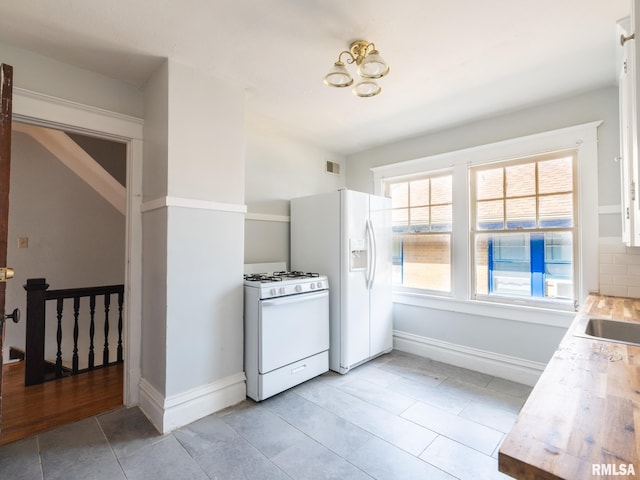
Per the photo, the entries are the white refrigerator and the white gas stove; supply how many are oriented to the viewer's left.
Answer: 0

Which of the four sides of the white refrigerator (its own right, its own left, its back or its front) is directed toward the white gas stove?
right

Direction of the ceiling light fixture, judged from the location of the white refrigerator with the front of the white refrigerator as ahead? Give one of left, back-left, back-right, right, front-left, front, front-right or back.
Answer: front-right

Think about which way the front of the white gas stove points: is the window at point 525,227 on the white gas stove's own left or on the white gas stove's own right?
on the white gas stove's own left

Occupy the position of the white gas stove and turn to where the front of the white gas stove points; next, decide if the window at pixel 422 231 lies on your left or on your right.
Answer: on your left

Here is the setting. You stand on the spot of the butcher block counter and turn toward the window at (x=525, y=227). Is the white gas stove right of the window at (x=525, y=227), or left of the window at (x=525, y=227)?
left

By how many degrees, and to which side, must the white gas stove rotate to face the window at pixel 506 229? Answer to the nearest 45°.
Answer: approximately 45° to its left

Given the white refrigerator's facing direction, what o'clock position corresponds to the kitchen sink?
The kitchen sink is roughly at 12 o'clock from the white refrigerator.

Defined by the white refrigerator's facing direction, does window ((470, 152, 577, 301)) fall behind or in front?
in front

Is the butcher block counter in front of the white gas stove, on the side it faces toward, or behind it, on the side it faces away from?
in front
